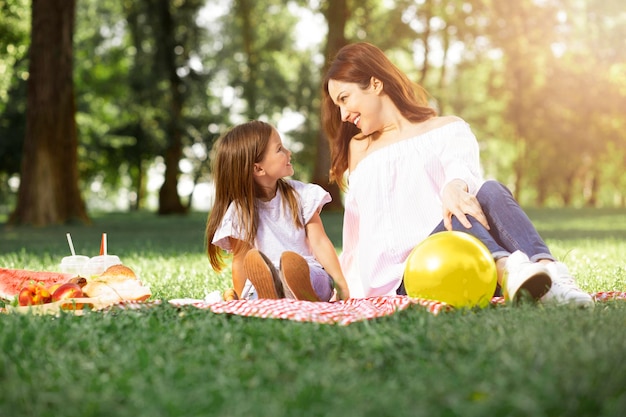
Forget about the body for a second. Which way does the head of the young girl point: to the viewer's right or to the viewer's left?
to the viewer's right

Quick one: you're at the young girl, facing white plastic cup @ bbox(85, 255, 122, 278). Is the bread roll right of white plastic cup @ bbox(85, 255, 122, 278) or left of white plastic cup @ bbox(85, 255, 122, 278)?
left

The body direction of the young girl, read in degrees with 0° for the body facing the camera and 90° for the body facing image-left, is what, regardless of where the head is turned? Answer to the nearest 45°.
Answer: approximately 0°

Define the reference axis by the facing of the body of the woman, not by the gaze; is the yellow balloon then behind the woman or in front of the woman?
in front

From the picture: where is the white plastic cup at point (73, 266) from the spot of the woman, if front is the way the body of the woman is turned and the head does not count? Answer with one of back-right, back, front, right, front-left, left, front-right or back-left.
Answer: right

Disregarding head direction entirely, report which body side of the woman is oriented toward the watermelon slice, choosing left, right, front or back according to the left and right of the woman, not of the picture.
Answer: right

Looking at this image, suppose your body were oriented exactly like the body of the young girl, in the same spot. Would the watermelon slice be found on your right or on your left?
on your right
